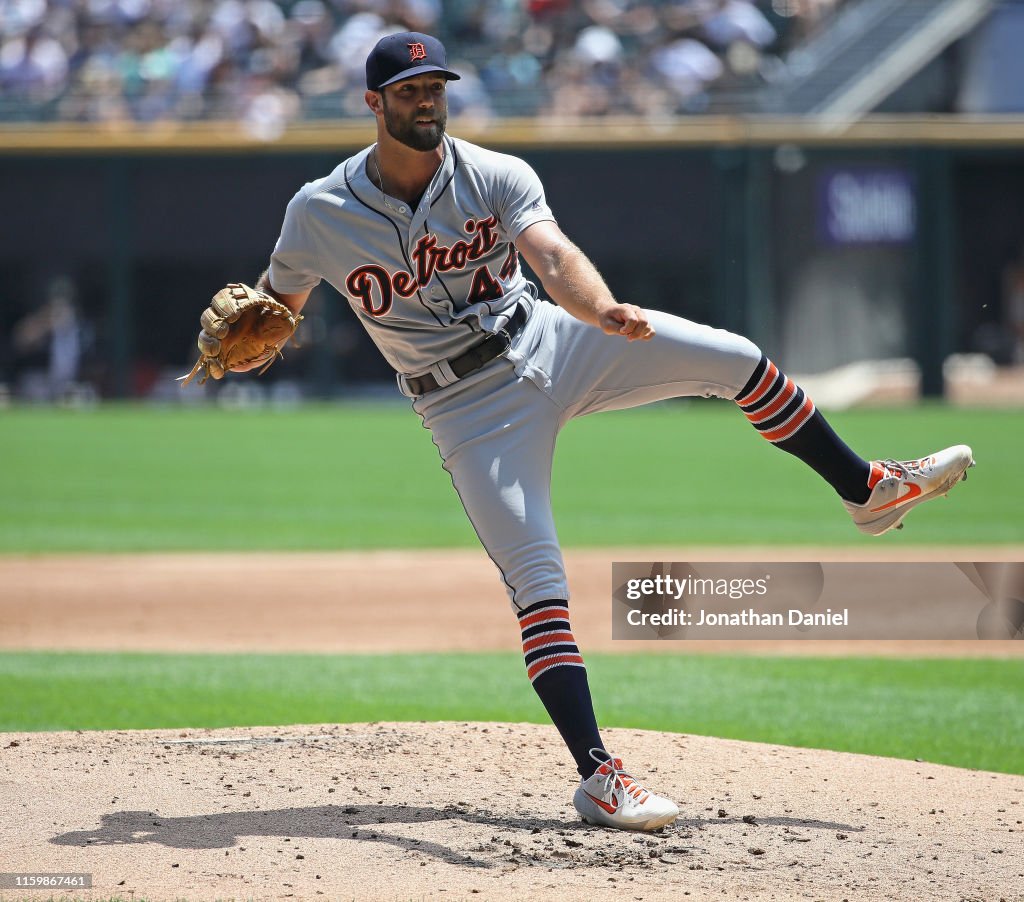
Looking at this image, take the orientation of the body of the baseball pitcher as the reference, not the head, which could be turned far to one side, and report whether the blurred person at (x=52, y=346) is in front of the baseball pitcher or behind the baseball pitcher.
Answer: behind

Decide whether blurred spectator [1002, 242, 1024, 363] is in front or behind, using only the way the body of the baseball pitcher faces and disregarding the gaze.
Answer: behind

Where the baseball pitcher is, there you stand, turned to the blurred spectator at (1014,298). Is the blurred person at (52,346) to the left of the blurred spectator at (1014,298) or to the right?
left

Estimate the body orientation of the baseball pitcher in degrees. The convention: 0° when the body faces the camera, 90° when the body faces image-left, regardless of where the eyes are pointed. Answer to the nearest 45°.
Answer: approximately 0°
